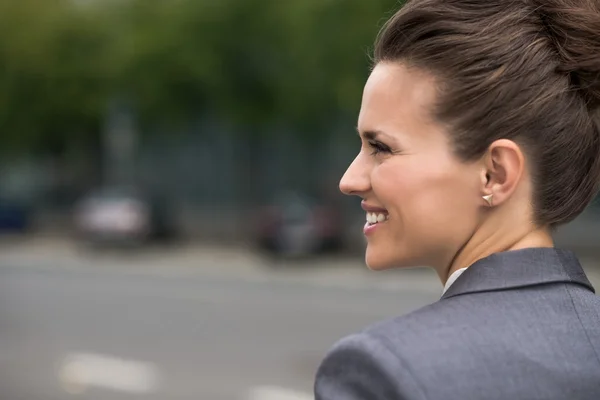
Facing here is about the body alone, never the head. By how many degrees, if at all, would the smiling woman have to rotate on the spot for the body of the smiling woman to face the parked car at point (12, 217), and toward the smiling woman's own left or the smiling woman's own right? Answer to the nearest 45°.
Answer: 0° — they already face it

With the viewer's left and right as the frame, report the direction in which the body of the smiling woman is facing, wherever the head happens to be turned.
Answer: facing away from the viewer and to the left of the viewer

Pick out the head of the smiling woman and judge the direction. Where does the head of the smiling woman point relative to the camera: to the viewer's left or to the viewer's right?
to the viewer's left

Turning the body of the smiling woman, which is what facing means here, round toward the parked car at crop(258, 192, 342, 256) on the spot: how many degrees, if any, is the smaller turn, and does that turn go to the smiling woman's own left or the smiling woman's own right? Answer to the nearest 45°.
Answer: approximately 45° to the smiling woman's own right

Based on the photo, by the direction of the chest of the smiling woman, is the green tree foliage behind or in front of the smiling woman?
in front
